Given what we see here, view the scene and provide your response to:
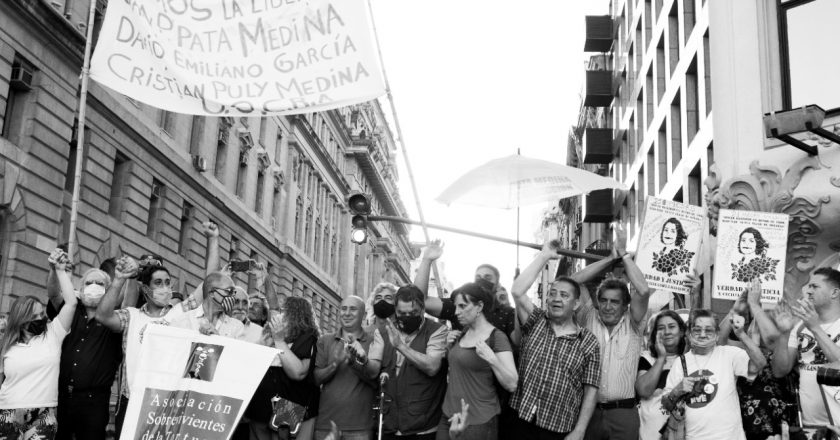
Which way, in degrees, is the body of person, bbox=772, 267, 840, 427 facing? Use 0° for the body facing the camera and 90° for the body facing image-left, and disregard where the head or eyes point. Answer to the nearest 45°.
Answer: approximately 45°

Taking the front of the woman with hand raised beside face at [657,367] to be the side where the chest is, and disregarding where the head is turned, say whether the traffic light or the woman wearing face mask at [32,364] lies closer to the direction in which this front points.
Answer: the woman wearing face mask

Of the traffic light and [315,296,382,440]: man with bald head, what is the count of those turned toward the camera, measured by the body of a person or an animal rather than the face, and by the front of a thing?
2

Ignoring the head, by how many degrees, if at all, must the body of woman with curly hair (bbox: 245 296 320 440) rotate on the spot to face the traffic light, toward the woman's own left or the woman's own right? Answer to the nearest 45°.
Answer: approximately 135° to the woman's own right

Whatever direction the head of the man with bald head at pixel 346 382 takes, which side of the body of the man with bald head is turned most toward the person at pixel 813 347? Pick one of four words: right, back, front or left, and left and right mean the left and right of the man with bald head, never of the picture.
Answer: left

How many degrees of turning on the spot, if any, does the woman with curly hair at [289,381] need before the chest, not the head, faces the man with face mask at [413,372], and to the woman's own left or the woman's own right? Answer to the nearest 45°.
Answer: approximately 135° to the woman's own left

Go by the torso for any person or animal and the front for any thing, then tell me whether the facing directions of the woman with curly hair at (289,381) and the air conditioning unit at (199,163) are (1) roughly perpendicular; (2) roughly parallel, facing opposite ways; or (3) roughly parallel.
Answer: roughly perpendicular

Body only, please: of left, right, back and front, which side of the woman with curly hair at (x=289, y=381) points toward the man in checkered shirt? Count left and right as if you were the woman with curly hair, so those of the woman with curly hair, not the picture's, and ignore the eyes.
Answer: left
